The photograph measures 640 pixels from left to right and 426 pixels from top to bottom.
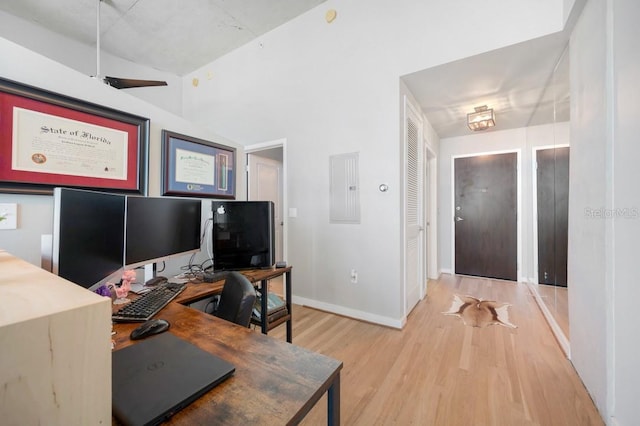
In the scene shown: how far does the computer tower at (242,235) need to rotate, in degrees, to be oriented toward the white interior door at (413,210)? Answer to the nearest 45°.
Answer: approximately 90° to its left

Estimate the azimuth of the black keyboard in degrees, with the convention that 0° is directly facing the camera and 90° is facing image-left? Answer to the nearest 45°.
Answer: approximately 315°

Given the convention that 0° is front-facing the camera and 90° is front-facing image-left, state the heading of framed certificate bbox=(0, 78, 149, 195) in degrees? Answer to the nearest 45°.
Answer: approximately 315°

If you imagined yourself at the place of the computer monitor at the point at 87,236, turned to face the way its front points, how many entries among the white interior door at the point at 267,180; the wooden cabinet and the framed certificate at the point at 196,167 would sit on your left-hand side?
2

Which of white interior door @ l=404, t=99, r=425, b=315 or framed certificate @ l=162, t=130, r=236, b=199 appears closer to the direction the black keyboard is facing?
the white interior door
